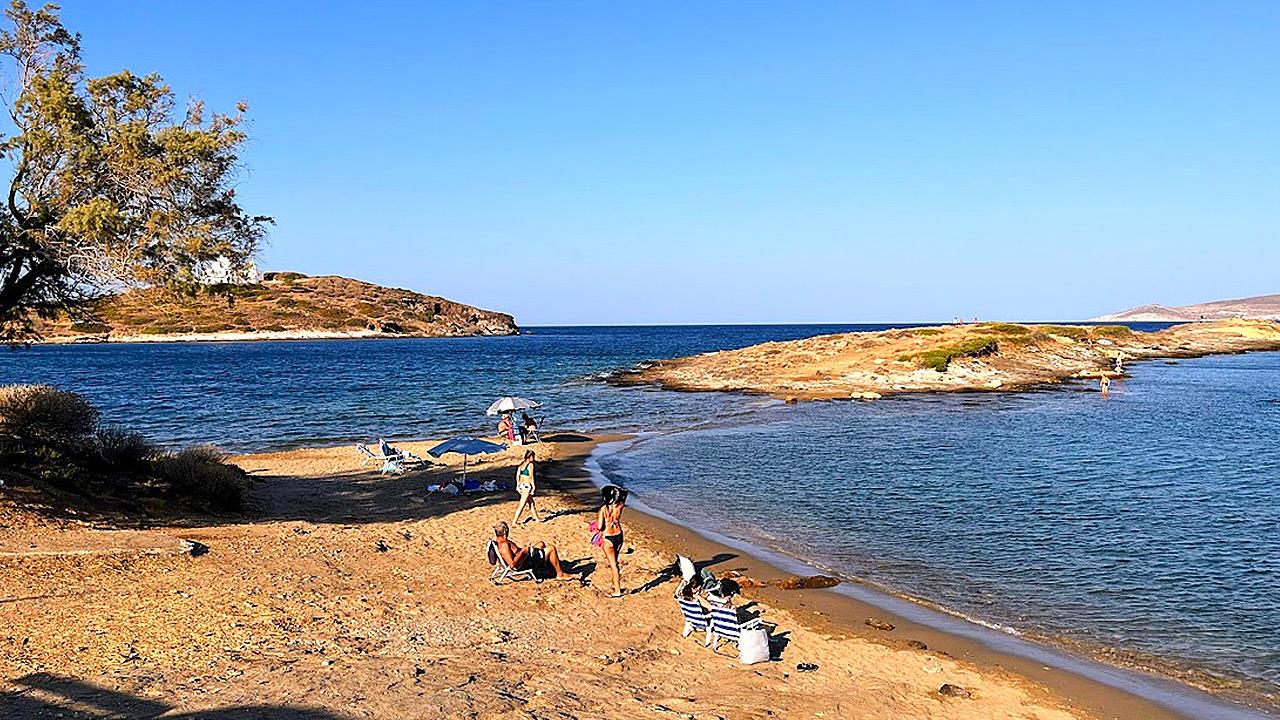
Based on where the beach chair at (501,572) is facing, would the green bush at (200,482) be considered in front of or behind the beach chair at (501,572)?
behind

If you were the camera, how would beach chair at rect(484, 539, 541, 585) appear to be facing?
facing to the right of the viewer

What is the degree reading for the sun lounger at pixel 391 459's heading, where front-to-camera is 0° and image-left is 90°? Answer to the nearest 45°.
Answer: approximately 270°

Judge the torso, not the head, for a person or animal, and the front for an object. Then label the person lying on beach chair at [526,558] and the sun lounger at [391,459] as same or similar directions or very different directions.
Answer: same or similar directions

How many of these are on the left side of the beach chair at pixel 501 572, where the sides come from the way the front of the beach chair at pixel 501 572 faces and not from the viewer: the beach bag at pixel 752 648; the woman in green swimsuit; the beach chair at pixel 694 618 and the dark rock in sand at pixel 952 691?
1

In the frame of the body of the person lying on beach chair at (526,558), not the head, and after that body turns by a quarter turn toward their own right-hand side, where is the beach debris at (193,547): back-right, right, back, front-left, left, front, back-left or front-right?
right

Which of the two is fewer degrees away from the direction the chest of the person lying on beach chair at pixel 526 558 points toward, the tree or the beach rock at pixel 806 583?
the beach rock

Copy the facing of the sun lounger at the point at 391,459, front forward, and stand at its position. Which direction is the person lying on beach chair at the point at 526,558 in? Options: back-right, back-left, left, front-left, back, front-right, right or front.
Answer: right

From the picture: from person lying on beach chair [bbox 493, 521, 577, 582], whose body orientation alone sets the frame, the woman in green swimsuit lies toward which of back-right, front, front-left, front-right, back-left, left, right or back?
left

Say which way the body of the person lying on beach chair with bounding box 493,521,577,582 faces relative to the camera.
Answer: to the viewer's right

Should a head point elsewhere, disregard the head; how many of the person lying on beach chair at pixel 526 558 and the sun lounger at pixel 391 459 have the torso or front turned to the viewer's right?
2

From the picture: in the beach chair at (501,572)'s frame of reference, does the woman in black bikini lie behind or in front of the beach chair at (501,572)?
in front

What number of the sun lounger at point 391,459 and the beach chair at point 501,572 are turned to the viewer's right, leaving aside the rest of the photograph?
2

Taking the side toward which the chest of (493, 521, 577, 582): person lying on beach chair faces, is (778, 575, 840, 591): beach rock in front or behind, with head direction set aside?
in front

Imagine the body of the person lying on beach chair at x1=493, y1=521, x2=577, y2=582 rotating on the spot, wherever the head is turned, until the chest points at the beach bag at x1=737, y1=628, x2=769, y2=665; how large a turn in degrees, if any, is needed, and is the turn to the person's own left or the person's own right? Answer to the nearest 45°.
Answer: approximately 45° to the person's own right

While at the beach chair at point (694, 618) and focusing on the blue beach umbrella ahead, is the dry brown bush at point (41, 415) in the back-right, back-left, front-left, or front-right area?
front-left

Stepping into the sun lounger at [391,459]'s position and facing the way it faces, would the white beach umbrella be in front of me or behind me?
in front
